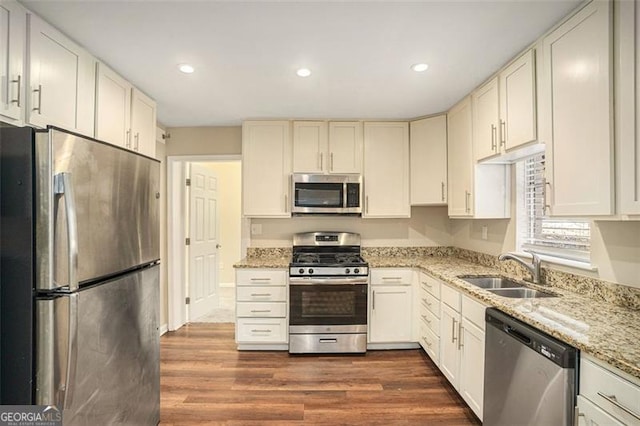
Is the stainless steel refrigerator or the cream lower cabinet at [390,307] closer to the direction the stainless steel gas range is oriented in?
the stainless steel refrigerator

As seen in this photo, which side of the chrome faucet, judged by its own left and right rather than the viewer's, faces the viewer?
left

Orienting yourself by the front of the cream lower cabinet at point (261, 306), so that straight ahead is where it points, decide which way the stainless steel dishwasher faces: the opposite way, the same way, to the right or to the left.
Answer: to the right

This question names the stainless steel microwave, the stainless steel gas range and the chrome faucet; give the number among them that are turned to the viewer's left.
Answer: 1

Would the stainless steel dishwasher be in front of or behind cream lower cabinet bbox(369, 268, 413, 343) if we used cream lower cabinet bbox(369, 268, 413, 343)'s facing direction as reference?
in front

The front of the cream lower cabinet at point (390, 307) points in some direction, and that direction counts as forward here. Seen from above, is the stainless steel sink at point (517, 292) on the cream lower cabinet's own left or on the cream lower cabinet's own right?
on the cream lower cabinet's own left

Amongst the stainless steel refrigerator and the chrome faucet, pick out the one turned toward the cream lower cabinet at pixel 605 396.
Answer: the stainless steel refrigerator
